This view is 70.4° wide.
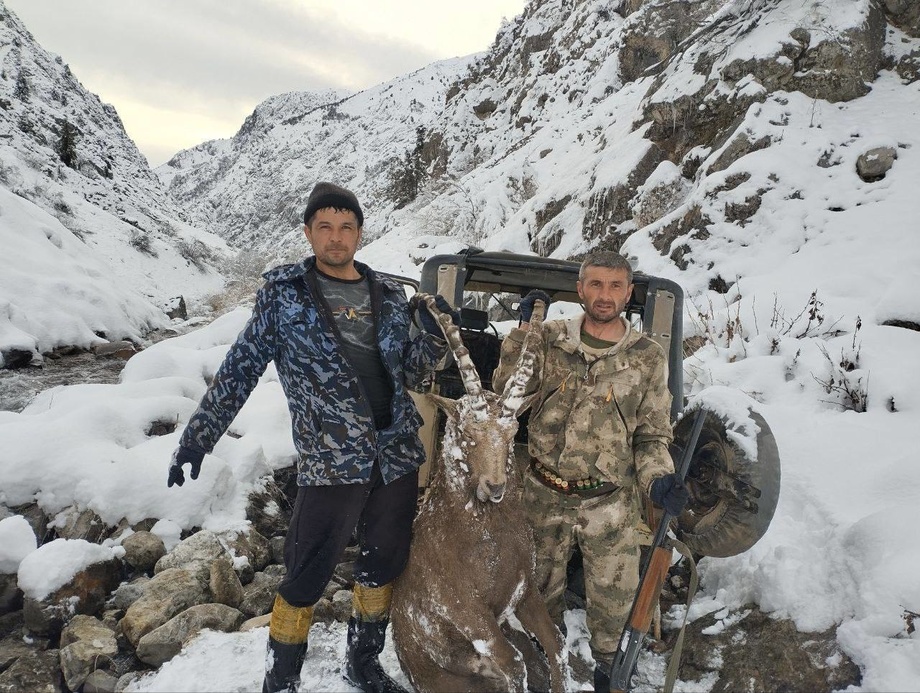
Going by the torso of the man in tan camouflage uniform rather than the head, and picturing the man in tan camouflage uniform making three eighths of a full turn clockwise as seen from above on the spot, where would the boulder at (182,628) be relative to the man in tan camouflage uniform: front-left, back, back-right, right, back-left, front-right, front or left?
front-left

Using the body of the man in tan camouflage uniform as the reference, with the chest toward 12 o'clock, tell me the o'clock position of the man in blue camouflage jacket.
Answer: The man in blue camouflage jacket is roughly at 2 o'clock from the man in tan camouflage uniform.

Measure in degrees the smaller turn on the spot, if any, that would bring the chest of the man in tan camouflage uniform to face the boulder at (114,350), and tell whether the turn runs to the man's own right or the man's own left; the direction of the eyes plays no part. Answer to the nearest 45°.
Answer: approximately 135° to the man's own right

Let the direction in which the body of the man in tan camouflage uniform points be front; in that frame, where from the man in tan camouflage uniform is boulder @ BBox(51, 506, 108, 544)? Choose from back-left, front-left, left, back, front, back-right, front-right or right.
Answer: right

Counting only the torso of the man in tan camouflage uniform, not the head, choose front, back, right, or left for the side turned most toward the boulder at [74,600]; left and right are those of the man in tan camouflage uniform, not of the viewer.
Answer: right

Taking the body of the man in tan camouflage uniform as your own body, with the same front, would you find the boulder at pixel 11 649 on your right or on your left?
on your right

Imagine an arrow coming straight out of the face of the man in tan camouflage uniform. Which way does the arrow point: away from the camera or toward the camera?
toward the camera

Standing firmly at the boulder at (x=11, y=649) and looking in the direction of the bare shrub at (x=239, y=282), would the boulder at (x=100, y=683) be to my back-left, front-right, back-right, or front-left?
back-right

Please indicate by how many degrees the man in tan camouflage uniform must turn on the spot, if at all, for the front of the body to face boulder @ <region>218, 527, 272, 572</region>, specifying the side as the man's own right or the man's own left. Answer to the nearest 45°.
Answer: approximately 90° to the man's own right

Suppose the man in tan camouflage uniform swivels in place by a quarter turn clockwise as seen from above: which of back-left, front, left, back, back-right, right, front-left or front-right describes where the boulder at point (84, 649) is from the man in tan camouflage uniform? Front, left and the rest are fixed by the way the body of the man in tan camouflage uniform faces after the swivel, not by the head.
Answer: front

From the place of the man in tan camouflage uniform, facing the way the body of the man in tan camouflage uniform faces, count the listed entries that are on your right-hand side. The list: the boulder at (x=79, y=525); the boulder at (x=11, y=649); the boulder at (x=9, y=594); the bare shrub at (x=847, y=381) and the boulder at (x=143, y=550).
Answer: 4

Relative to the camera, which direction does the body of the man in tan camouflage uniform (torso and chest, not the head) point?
toward the camera

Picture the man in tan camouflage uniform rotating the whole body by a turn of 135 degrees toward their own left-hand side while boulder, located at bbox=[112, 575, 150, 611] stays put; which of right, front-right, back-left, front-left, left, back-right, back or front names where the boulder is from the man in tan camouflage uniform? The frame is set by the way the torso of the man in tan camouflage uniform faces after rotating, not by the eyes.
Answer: back-left

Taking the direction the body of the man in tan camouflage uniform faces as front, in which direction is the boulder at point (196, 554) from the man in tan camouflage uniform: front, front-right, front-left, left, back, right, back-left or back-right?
right

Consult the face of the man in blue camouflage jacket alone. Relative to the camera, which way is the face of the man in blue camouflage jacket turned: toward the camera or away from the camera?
toward the camera

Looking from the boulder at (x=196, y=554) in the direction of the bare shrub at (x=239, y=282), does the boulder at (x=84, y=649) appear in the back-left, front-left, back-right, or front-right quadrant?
back-left
